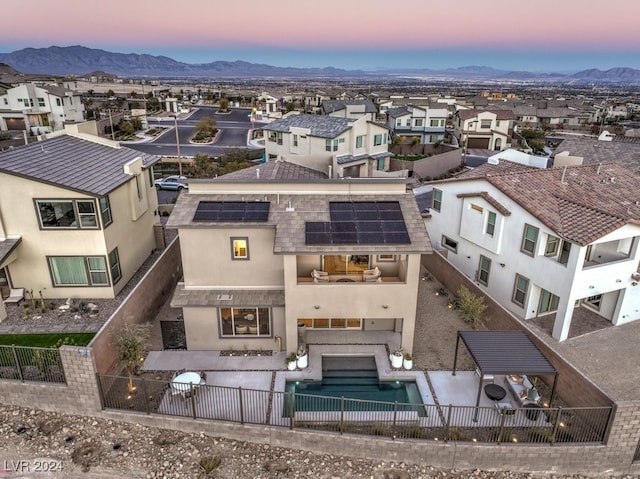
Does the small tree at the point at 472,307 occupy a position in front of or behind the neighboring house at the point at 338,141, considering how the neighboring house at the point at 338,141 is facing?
in front

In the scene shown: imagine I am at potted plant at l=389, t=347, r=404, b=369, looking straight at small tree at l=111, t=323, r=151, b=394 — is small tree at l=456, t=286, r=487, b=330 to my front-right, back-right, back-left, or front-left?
back-right

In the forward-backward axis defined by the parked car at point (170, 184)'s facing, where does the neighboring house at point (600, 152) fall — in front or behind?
behind

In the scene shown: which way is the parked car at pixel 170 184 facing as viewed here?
to the viewer's left

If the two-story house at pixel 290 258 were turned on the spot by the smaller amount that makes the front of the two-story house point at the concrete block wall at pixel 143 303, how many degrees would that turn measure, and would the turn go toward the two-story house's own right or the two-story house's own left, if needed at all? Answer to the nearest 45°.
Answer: approximately 90° to the two-story house's own left

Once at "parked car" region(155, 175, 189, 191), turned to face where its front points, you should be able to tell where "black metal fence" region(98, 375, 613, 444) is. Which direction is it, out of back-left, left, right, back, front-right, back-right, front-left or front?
left

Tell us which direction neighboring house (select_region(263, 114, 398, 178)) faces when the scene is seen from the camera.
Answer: facing the viewer and to the right of the viewer

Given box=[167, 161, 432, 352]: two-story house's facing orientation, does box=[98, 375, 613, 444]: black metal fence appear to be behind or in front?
behind

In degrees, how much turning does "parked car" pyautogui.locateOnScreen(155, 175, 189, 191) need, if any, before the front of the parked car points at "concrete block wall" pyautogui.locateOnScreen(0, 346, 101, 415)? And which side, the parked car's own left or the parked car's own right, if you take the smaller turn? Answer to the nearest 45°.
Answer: approximately 90° to the parked car's own left

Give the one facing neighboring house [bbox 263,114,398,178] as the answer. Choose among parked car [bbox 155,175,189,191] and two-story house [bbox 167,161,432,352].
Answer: the two-story house

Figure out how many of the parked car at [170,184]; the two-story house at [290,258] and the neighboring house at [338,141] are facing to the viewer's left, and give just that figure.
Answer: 1

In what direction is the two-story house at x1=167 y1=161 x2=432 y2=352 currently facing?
away from the camera

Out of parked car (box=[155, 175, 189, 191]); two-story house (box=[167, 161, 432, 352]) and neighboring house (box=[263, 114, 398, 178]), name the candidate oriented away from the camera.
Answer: the two-story house

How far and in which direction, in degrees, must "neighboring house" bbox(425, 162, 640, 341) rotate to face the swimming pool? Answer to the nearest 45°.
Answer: approximately 90° to its left

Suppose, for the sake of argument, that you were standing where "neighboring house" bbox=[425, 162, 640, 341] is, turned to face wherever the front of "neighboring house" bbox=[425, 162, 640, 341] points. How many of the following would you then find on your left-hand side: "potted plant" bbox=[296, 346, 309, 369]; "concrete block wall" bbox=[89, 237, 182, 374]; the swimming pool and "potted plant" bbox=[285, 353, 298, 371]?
4

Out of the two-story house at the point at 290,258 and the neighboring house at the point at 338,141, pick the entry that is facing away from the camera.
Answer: the two-story house

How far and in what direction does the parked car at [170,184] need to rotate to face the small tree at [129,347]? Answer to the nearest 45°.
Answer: approximately 90° to its left

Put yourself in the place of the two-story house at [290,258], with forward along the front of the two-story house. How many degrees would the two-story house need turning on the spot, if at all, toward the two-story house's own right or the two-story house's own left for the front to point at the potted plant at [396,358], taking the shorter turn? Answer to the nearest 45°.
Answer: approximately 135° to the two-story house's own right
